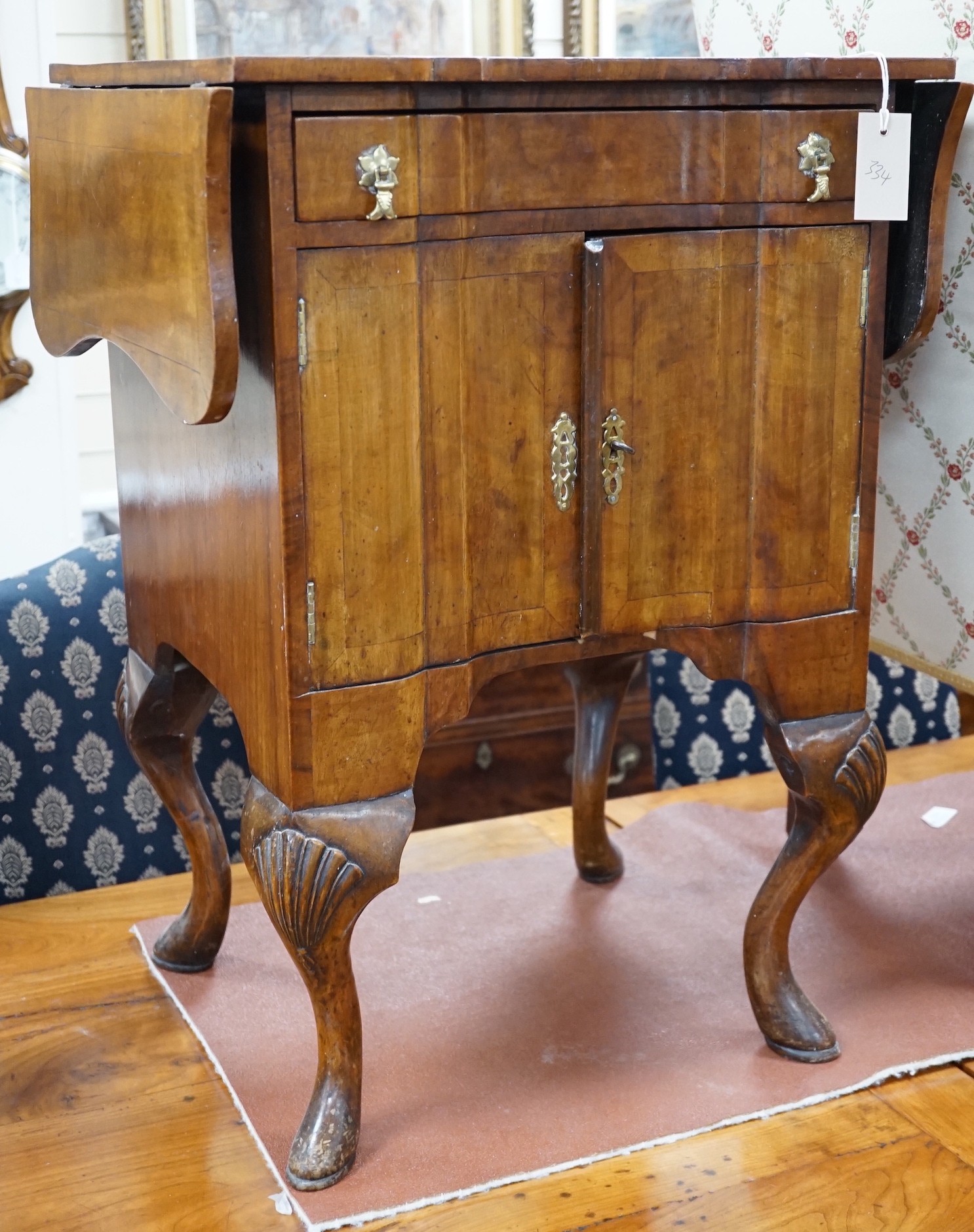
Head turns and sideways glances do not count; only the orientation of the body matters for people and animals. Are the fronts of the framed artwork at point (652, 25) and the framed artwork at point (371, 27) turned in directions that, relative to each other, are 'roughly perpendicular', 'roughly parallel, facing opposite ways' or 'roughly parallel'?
roughly parallel

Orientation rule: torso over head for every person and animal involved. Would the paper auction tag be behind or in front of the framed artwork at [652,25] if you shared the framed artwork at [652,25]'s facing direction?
in front

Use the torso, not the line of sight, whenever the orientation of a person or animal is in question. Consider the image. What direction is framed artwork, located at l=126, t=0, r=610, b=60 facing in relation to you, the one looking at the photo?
facing the viewer

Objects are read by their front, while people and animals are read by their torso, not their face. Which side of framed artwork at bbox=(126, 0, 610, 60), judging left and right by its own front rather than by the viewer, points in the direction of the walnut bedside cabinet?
front

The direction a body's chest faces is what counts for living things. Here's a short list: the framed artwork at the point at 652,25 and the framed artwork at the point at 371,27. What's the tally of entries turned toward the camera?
2

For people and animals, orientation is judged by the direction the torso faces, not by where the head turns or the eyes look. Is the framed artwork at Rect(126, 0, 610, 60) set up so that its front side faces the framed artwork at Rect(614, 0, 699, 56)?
no

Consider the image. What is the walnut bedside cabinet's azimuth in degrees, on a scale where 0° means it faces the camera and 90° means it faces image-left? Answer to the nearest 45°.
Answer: approximately 315°

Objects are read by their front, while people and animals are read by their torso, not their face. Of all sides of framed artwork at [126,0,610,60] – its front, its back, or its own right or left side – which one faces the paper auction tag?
front

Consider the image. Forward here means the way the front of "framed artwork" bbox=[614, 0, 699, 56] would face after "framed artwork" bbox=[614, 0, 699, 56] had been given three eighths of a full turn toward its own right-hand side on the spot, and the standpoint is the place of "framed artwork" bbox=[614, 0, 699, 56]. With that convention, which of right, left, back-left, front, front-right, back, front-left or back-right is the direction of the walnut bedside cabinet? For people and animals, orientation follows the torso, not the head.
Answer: back-left
